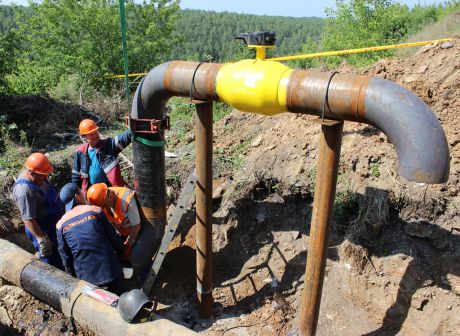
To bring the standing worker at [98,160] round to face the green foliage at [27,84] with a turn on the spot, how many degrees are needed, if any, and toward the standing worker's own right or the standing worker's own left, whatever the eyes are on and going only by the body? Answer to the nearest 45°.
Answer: approximately 180°

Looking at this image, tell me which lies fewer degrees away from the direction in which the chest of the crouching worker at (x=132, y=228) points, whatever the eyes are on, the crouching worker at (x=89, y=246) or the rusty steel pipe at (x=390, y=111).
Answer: the crouching worker

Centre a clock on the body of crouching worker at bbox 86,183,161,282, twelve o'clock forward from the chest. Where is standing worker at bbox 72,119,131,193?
The standing worker is roughly at 2 o'clock from the crouching worker.

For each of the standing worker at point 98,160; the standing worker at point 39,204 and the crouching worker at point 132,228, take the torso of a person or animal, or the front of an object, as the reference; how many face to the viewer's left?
1

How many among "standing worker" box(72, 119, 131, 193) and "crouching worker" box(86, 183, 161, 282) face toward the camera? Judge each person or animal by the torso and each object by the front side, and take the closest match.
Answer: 1

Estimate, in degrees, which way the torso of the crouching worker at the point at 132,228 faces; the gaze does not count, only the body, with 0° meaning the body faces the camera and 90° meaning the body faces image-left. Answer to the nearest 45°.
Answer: approximately 90°

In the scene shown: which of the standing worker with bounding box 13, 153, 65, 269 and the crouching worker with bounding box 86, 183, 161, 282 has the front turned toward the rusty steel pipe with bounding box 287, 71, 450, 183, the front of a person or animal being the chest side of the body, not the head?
the standing worker

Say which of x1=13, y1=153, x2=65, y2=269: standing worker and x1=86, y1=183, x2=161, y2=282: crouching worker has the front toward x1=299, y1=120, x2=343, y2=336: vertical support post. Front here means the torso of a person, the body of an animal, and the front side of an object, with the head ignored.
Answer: the standing worker

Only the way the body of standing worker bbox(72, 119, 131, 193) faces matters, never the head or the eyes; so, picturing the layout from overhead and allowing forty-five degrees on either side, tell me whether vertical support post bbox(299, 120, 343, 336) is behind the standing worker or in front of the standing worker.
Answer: in front

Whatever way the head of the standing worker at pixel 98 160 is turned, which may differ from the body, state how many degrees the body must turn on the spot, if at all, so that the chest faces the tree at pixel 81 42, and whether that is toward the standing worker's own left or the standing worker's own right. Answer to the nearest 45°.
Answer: approximately 180°

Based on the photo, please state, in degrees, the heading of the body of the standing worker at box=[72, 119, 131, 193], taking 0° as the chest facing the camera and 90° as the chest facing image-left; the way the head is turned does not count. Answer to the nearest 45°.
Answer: approximately 0°

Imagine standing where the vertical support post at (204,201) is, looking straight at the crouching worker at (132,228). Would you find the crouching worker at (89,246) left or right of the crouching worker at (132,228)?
left

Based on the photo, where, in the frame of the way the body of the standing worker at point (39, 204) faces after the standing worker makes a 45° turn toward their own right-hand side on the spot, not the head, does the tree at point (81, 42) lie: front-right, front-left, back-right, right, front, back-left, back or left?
back

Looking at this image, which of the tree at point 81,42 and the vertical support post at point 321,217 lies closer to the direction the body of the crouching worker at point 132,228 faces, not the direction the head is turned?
the tree
